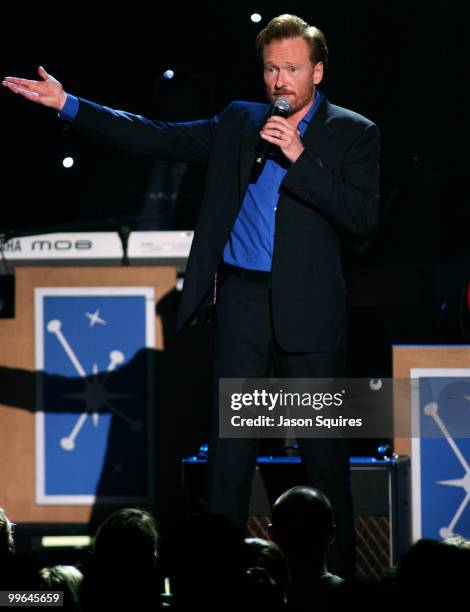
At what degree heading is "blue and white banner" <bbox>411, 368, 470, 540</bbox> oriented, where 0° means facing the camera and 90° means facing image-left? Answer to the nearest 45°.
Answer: approximately 0°

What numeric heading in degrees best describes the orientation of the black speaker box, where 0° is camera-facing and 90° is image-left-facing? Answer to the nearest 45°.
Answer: approximately 0°

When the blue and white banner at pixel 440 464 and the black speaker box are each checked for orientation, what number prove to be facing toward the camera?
2

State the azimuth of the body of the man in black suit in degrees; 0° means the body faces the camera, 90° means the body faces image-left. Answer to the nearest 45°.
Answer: approximately 45°

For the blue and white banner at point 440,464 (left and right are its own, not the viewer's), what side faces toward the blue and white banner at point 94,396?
right

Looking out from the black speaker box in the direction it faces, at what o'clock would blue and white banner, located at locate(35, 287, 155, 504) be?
The blue and white banner is roughly at 4 o'clock from the black speaker box.
